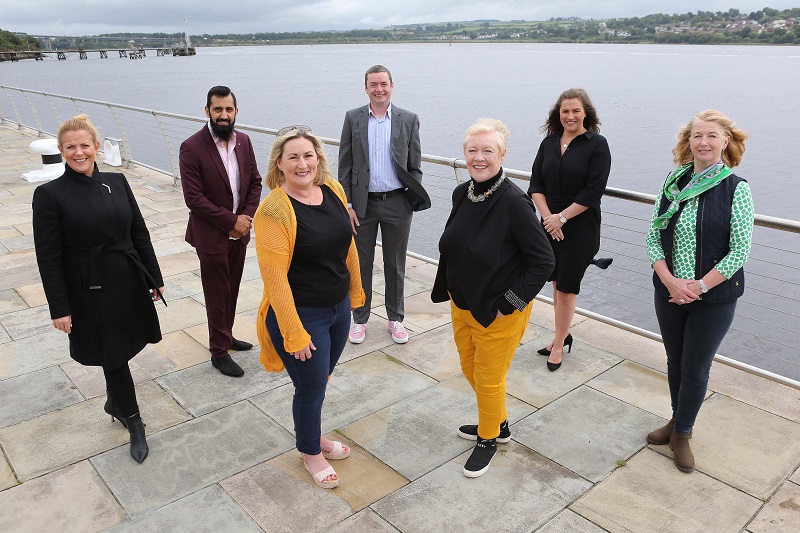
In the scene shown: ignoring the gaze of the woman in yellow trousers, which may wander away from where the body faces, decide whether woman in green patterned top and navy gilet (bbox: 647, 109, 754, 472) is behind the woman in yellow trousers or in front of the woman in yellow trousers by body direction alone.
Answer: behind

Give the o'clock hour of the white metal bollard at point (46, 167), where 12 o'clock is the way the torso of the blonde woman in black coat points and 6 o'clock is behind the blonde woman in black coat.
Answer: The white metal bollard is roughly at 6 o'clock from the blonde woman in black coat.

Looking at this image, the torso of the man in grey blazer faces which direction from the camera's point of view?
toward the camera

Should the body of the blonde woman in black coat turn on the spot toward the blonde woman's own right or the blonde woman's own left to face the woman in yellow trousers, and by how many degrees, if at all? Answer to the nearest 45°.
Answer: approximately 45° to the blonde woman's own left

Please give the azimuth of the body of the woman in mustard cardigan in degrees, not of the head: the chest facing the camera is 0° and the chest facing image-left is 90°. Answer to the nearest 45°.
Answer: approximately 315°

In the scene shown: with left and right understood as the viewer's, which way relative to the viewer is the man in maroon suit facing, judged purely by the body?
facing the viewer and to the right of the viewer

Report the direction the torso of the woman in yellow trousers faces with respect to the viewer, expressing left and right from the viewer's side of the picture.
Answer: facing the viewer and to the left of the viewer

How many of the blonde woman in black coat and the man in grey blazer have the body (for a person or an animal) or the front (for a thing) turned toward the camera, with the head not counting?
2

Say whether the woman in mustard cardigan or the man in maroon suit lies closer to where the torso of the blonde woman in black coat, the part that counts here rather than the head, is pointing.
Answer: the woman in mustard cardigan

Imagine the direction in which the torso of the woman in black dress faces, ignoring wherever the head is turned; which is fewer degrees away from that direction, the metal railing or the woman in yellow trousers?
the woman in yellow trousers

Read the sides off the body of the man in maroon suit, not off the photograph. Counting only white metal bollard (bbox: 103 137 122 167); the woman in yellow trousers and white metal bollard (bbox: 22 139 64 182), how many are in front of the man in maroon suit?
1
